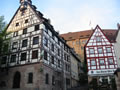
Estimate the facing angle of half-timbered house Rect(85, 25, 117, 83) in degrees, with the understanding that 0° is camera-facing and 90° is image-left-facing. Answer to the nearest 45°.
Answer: approximately 0°

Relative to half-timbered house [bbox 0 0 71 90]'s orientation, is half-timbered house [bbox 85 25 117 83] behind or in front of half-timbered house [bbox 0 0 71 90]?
behind

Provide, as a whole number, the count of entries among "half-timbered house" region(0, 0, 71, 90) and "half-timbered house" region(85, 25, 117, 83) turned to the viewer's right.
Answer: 0

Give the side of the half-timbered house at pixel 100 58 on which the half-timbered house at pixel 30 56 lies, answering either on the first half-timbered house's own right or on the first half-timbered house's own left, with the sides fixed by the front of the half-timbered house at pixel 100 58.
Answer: on the first half-timbered house's own right
